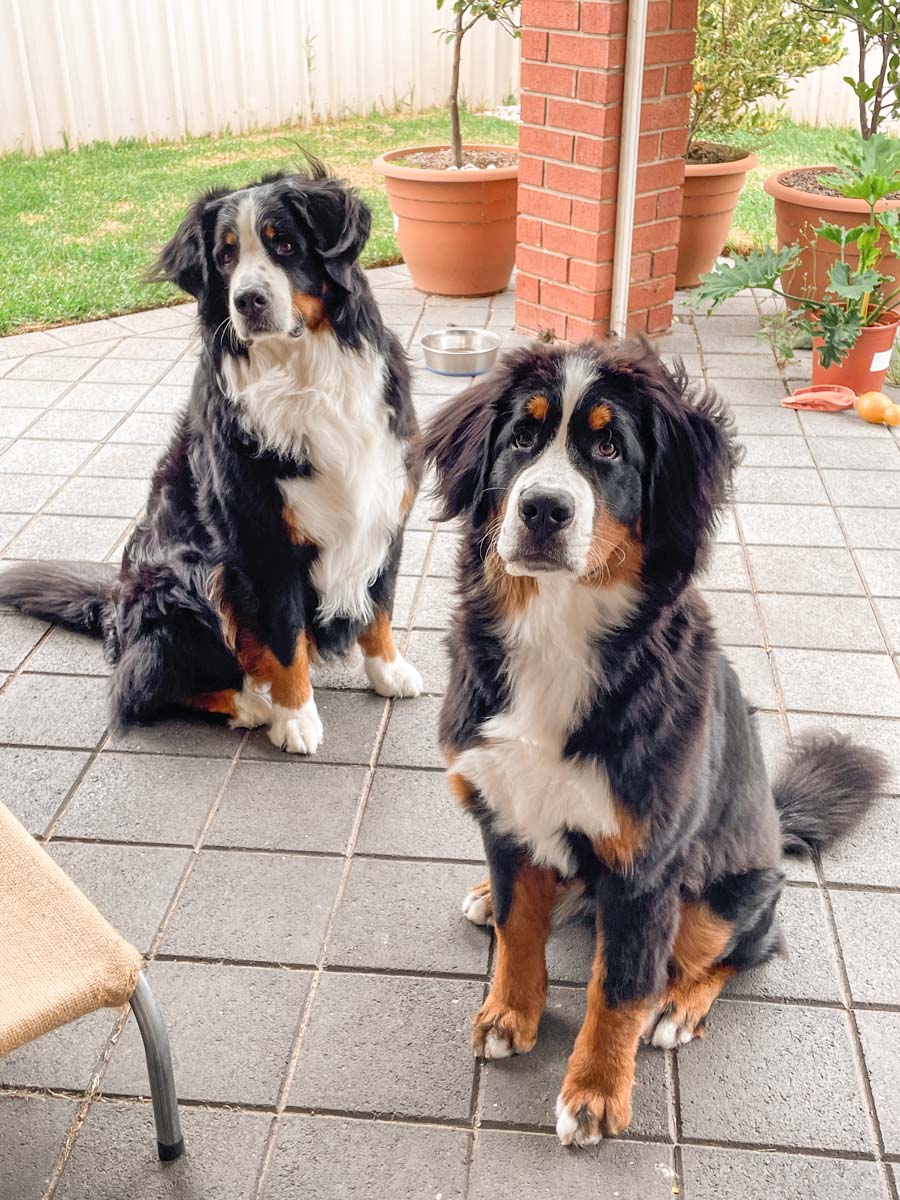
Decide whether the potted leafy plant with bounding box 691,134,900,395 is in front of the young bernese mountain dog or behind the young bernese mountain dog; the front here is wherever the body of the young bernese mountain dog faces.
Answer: behind

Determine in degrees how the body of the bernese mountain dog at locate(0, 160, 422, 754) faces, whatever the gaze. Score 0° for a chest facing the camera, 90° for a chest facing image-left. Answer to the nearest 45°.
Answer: approximately 315°

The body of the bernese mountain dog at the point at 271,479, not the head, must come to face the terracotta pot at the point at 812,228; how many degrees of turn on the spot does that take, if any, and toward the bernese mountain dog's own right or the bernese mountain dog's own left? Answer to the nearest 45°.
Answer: approximately 90° to the bernese mountain dog's own left

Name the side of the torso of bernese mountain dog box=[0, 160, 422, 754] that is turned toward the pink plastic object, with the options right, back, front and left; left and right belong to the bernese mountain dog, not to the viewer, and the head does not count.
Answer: left

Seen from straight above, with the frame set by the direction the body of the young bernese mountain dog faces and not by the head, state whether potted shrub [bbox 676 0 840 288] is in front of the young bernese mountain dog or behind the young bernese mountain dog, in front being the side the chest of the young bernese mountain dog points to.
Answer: behind

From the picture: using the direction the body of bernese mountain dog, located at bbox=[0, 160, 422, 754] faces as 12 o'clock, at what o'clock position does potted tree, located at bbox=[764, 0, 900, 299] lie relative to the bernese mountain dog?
The potted tree is roughly at 9 o'clock from the bernese mountain dog.

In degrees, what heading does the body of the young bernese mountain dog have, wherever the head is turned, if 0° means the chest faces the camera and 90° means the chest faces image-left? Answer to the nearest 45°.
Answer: approximately 45°

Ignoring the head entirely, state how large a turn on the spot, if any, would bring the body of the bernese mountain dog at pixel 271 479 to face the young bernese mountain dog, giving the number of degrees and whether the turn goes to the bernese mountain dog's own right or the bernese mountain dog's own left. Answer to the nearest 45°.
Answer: approximately 45° to the bernese mountain dog's own right

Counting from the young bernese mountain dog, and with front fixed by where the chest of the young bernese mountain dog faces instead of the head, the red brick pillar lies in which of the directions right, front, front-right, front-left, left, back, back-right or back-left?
back-right
